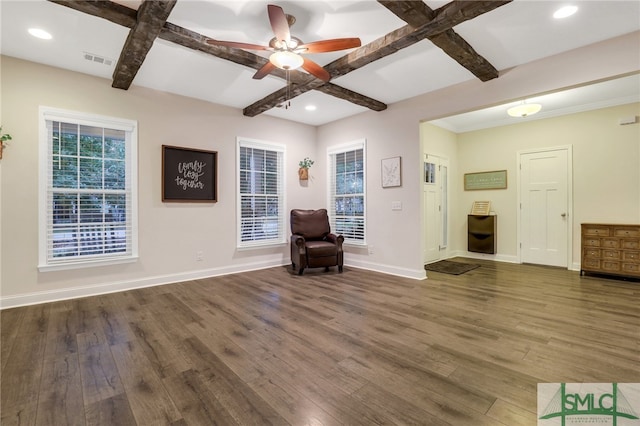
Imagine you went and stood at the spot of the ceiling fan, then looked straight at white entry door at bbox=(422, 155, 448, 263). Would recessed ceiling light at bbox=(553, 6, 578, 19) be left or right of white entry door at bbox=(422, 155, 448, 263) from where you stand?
right

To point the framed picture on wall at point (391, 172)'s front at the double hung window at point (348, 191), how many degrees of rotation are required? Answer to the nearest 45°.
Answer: approximately 90° to its right

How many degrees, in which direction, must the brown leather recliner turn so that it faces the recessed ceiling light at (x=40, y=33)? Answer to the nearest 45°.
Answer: approximately 90° to its right

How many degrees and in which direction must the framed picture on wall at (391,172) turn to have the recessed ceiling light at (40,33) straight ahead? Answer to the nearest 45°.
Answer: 0° — it already faces it

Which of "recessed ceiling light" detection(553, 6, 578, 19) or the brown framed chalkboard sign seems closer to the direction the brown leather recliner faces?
the recessed ceiling light

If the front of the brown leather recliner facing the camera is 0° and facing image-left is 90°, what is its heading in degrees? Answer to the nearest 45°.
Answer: approximately 315°

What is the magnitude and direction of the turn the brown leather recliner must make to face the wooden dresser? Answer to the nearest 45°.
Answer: approximately 45° to its left

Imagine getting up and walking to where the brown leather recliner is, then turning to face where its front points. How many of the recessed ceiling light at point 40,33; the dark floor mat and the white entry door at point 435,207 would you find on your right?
1

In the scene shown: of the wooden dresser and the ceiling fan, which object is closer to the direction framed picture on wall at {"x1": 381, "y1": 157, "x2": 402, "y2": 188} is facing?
the ceiling fan

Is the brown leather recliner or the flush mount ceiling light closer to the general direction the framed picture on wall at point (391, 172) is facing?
the brown leather recliner
